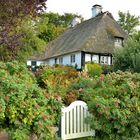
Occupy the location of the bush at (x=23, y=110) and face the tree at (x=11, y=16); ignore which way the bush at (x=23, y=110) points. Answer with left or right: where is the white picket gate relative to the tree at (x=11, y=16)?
right

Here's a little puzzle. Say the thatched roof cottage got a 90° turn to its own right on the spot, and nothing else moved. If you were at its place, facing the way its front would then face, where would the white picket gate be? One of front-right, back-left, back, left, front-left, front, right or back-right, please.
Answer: back-left

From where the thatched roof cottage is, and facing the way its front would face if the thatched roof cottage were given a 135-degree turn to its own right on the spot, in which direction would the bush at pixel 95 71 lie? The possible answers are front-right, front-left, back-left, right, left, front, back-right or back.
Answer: back

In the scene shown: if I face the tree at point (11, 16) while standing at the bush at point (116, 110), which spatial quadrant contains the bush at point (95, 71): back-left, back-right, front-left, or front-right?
front-right

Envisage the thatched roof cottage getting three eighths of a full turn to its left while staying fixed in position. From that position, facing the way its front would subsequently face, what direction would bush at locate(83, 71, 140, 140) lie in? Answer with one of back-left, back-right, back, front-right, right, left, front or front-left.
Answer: right

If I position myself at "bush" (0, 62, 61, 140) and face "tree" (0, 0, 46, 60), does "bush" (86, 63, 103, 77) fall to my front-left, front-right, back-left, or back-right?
front-right

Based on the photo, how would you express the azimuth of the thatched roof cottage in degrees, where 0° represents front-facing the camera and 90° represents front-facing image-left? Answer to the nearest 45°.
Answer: approximately 45°
